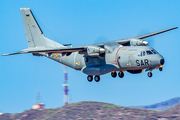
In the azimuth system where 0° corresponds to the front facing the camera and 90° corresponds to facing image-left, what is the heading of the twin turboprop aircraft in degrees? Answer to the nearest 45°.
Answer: approximately 315°
